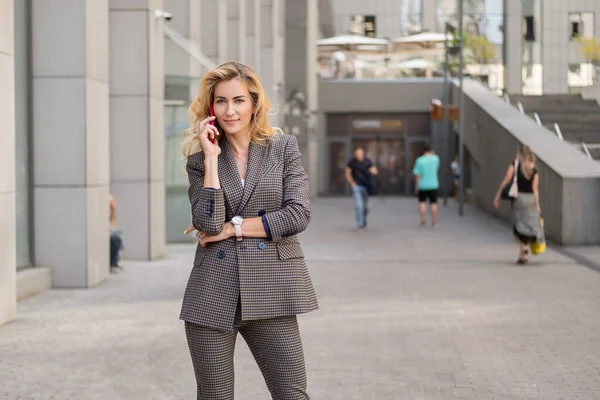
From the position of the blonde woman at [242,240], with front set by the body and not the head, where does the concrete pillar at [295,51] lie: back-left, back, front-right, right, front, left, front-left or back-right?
back

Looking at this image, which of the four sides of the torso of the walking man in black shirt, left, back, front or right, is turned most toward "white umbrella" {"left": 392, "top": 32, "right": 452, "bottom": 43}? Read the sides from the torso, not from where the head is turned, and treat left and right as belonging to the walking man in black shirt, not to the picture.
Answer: back

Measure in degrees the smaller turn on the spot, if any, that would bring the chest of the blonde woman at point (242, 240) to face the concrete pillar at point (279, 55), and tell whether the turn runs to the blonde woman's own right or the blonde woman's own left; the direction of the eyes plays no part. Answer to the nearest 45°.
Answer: approximately 180°

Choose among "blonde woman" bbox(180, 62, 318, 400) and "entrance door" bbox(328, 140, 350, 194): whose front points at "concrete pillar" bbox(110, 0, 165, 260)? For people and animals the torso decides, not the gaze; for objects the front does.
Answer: the entrance door

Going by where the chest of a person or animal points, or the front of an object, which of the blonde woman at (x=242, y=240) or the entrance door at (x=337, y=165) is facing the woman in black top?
the entrance door

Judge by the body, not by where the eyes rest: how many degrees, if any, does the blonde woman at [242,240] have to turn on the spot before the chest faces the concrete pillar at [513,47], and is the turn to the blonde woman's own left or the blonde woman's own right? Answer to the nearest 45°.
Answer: approximately 180°

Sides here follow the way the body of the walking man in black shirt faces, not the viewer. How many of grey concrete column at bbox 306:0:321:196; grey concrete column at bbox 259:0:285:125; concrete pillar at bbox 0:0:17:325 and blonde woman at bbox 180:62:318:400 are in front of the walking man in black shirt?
2

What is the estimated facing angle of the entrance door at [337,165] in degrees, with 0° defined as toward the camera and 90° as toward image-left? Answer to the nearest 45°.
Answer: approximately 0°

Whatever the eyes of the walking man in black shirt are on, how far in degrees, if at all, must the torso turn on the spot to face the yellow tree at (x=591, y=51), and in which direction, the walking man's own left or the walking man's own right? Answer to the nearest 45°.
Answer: approximately 135° to the walking man's own left
